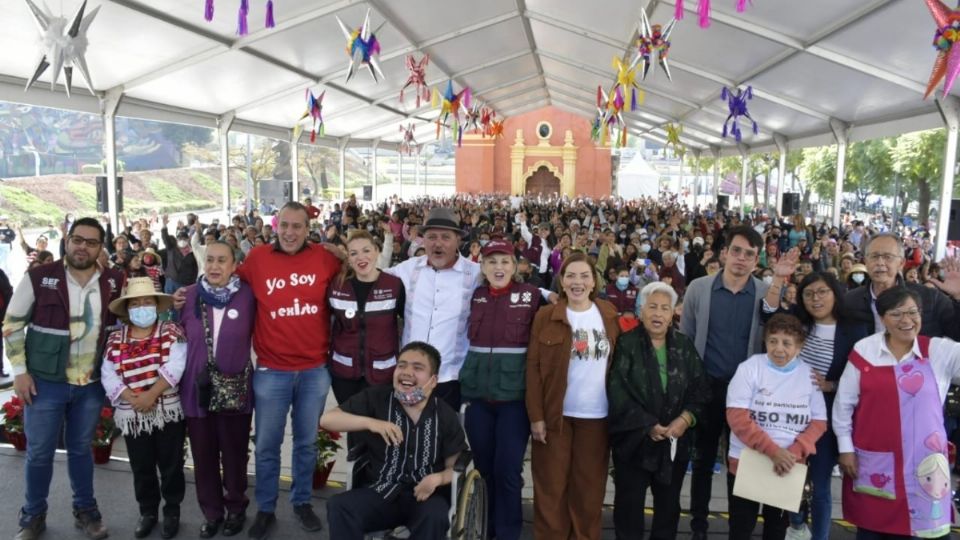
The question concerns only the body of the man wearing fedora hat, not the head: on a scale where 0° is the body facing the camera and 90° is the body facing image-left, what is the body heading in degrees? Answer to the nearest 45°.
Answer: approximately 0°

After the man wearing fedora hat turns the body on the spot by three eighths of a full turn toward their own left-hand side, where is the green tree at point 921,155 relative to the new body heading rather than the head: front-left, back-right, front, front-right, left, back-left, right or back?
front

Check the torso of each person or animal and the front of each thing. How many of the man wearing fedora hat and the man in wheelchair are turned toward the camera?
2

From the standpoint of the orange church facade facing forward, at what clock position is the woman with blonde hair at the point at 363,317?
The woman with blonde hair is roughly at 12 o'clock from the orange church facade.

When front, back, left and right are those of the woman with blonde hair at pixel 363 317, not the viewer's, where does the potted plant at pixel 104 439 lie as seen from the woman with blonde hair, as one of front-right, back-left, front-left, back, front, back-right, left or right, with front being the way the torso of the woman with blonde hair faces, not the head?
back-right

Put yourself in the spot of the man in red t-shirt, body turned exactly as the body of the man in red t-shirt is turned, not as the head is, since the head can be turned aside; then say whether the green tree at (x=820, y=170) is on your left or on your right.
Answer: on your left

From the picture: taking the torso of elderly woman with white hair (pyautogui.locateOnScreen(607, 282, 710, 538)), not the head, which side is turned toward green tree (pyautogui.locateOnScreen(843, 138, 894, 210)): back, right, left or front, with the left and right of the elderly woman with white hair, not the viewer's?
back

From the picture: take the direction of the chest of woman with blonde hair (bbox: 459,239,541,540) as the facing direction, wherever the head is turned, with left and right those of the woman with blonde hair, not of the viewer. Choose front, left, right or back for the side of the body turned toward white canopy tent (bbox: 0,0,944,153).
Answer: back

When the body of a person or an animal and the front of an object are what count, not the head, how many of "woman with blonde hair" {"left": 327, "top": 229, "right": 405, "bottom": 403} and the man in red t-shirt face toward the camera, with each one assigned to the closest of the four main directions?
2

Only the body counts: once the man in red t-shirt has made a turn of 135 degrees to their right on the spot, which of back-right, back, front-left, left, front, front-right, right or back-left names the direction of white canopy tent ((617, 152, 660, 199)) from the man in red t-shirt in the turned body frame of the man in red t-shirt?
right

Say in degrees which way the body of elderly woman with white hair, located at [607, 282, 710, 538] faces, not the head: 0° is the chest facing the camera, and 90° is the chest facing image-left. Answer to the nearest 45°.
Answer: approximately 0°
